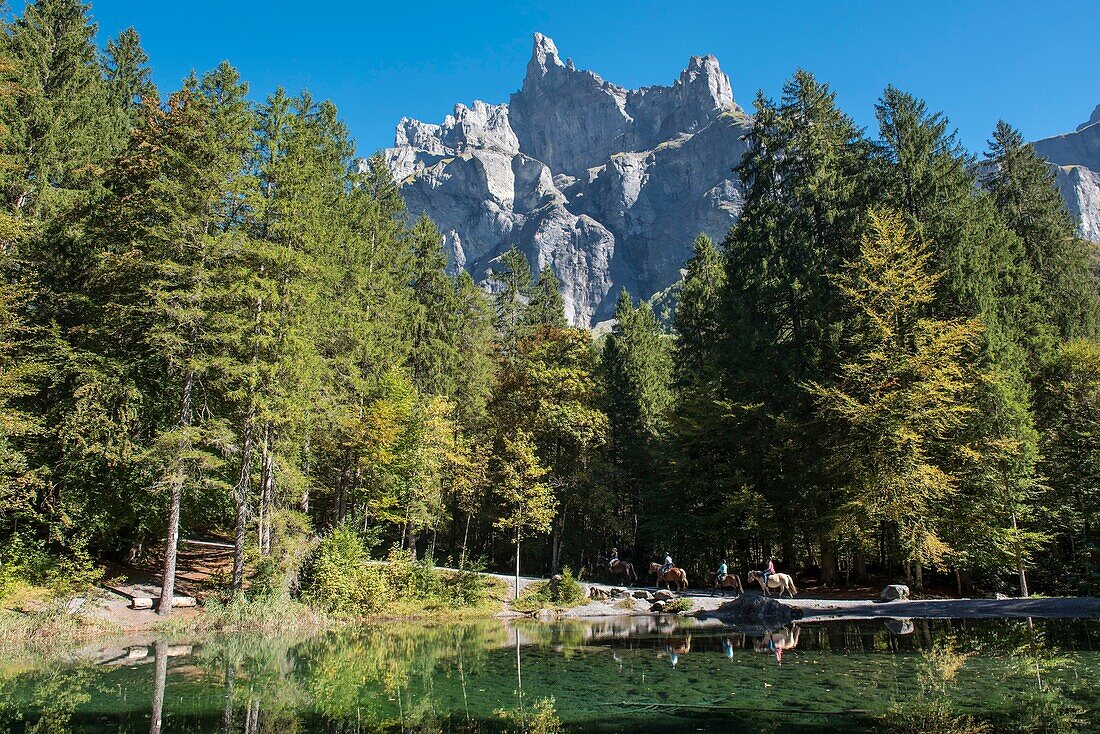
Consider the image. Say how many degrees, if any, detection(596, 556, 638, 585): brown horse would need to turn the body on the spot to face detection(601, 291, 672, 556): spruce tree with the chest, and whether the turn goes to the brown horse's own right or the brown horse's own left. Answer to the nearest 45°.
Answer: approximately 90° to the brown horse's own right

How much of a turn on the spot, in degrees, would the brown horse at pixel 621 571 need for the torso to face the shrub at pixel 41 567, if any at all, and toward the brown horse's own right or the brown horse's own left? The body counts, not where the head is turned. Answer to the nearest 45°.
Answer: approximately 45° to the brown horse's own left

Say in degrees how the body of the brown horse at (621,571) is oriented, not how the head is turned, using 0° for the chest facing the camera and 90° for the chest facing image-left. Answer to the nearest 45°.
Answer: approximately 90°

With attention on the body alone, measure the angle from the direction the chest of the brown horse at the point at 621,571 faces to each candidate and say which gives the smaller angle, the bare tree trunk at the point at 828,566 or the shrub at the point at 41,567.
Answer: the shrub

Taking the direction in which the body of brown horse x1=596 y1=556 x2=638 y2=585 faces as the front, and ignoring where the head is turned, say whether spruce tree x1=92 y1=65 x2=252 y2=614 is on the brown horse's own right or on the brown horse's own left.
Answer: on the brown horse's own left

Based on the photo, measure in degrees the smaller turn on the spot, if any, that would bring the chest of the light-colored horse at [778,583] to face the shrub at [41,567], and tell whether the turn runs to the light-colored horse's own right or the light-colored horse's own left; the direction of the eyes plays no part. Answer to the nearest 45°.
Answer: approximately 45° to the light-colored horse's own left

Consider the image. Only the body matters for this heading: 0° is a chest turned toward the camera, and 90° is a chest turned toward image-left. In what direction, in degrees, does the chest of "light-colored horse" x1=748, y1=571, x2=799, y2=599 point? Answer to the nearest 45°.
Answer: approximately 90°
